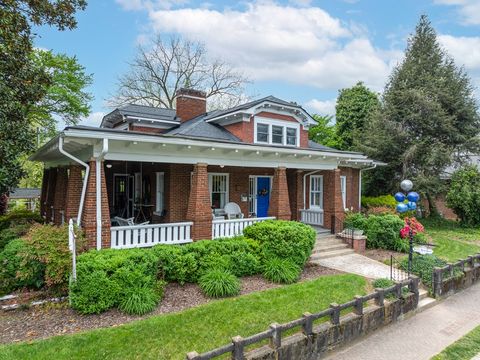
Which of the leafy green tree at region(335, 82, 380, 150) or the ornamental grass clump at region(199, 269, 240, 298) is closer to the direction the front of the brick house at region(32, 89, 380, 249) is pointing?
the ornamental grass clump

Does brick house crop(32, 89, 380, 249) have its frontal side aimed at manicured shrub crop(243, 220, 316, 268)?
yes

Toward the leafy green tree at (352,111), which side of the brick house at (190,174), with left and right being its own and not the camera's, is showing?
left

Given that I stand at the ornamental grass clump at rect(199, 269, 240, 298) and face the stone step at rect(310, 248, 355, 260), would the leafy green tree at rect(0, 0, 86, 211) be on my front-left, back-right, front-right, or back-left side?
back-left

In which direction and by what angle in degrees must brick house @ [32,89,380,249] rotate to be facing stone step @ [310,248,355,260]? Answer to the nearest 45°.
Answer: approximately 45° to its left

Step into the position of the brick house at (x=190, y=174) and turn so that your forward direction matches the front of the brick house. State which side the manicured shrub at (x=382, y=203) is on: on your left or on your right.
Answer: on your left

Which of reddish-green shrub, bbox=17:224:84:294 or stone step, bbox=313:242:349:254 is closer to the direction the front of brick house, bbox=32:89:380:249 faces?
the stone step

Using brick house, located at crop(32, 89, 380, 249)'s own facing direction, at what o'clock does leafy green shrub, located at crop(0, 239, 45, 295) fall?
The leafy green shrub is roughly at 3 o'clock from the brick house.

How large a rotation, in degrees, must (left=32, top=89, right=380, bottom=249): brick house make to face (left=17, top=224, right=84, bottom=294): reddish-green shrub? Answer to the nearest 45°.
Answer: approximately 90° to its right

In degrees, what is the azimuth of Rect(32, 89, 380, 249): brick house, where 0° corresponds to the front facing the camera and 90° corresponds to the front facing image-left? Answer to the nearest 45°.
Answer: approximately 315°

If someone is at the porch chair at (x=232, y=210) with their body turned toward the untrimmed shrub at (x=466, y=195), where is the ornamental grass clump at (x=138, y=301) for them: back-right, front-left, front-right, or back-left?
back-right

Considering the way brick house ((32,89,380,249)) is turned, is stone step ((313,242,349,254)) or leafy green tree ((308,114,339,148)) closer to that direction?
the stone step

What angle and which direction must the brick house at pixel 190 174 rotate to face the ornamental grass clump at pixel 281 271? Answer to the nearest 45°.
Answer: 0° — it already faces it

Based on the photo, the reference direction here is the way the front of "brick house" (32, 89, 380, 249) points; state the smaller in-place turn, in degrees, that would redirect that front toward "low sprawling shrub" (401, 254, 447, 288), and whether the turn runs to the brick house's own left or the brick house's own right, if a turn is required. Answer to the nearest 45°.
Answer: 0° — it already faces it

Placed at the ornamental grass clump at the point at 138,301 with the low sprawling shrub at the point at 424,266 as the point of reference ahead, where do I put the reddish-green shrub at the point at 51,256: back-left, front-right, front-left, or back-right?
back-left

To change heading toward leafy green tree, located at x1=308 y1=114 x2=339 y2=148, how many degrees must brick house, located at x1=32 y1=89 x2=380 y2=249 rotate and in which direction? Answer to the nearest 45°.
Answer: approximately 90° to its left
